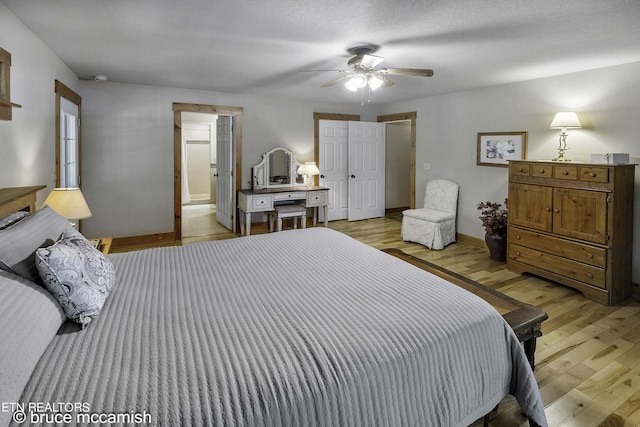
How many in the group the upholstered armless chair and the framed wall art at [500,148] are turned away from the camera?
0

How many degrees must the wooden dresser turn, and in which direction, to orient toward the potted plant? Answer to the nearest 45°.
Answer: approximately 90° to its right

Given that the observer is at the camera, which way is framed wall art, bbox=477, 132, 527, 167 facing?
facing the viewer and to the left of the viewer

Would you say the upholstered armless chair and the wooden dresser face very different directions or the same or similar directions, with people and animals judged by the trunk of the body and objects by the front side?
same or similar directions

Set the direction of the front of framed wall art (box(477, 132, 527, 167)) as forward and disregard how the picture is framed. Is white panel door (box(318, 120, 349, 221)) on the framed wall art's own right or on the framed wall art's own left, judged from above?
on the framed wall art's own right

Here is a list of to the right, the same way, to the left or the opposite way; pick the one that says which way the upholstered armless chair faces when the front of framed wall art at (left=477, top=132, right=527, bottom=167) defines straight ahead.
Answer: the same way

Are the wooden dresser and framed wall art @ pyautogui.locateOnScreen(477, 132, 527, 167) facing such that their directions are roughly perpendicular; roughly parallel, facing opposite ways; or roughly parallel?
roughly parallel

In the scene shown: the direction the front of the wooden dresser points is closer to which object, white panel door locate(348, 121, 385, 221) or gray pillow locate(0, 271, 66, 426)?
the gray pillow

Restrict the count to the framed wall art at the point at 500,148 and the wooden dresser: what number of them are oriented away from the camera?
0

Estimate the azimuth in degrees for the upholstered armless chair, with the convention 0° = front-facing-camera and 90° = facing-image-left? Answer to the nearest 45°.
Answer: approximately 45°
